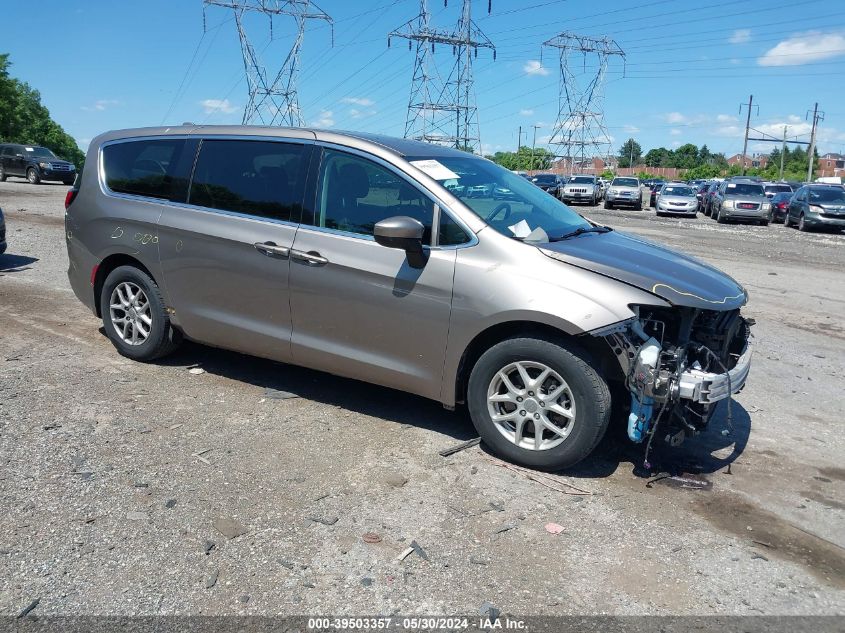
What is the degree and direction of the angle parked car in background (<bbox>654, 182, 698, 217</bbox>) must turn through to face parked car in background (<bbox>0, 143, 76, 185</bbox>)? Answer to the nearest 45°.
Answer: approximately 90° to its right

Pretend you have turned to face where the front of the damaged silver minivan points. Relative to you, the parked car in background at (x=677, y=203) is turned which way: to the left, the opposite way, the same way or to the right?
to the right

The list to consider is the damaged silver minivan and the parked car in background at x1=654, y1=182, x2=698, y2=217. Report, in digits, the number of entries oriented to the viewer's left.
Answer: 0

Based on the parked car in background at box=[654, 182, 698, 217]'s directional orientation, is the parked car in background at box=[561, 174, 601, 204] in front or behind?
behind

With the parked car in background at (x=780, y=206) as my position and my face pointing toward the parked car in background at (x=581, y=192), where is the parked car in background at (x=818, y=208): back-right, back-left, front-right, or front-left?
back-left

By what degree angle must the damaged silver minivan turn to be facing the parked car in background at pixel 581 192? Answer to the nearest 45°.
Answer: approximately 135° to its left

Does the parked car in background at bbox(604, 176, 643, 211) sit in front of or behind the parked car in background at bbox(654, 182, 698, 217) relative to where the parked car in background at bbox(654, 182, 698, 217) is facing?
behind

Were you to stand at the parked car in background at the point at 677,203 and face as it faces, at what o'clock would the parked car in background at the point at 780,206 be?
the parked car in background at the point at 780,206 is roughly at 10 o'clock from the parked car in background at the point at 677,203.

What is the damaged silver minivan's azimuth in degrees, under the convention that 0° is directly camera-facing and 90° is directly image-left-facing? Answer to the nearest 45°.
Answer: approximately 315°

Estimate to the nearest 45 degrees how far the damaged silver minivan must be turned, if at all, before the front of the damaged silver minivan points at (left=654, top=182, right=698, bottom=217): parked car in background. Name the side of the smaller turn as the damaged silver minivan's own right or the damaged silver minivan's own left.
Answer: approximately 90° to the damaged silver minivan's own left

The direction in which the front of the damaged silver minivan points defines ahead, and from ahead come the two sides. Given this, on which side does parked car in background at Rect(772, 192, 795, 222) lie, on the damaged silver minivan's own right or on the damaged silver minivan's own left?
on the damaged silver minivan's own left

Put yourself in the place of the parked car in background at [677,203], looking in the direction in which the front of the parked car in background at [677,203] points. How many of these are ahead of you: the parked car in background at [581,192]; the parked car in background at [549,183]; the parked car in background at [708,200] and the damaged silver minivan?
1

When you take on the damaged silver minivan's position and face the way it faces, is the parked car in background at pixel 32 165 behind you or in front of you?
behind

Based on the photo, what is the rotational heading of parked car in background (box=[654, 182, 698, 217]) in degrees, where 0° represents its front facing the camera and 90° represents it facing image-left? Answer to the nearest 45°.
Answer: approximately 0°

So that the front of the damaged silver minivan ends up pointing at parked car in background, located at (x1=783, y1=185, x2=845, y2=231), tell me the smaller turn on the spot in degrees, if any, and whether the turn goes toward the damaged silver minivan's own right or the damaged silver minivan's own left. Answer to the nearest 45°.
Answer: approximately 90° to the damaged silver minivan's own left

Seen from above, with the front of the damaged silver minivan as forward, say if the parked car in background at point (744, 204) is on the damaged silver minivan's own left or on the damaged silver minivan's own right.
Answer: on the damaged silver minivan's own left
